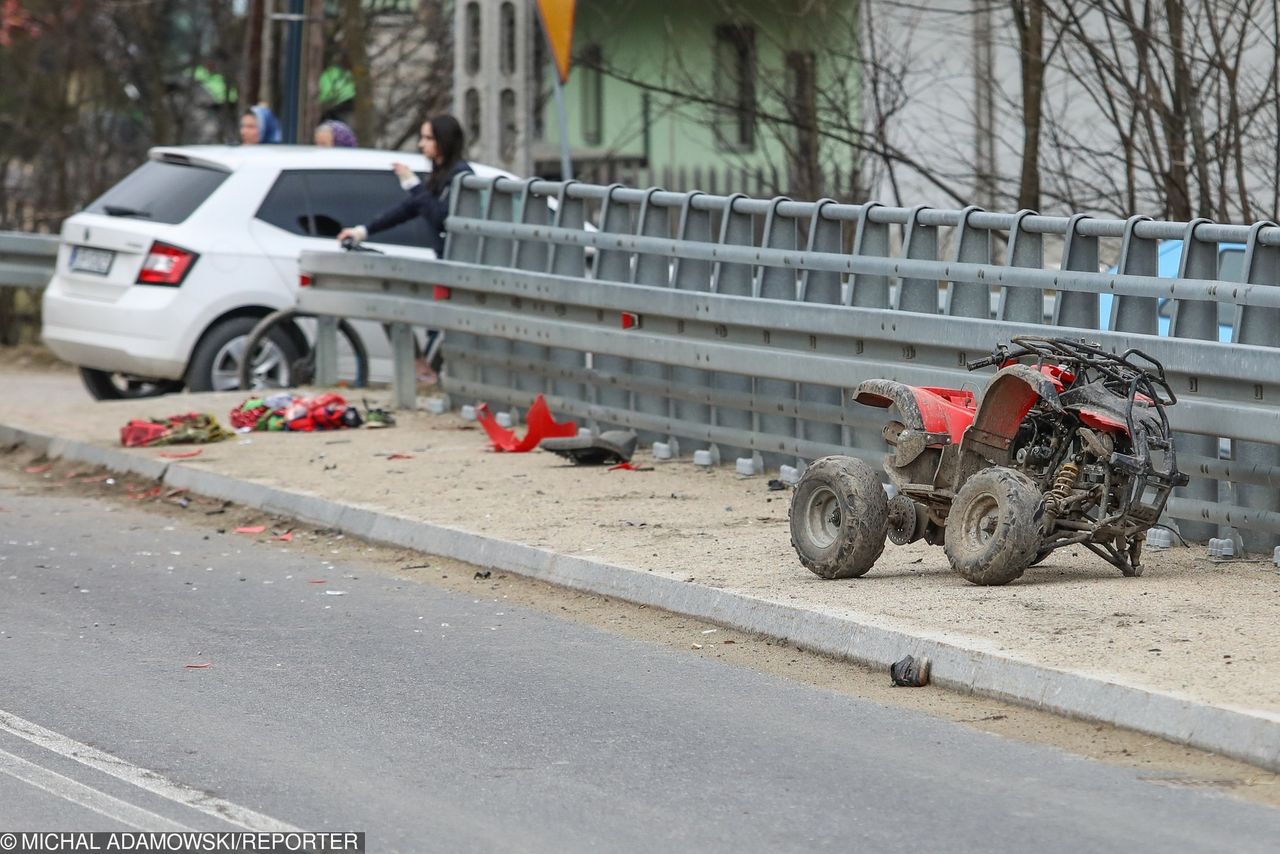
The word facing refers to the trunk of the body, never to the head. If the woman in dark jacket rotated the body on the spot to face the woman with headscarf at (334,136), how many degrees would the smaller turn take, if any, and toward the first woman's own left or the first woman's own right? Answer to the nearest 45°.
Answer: approximately 90° to the first woman's own right

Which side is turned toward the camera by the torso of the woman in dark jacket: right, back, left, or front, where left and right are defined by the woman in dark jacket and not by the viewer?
left

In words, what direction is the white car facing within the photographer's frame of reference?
facing away from the viewer and to the right of the viewer

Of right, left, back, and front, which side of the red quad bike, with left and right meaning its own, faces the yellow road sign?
back

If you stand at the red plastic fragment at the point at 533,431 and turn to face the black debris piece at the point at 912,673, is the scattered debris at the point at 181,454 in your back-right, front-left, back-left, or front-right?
back-right

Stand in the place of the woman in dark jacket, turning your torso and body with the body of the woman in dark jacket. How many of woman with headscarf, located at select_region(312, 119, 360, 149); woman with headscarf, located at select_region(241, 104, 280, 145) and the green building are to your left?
0

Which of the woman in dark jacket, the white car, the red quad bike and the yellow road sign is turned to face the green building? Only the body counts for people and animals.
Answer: the white car

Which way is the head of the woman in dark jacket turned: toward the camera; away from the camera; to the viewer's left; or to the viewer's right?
to the viewer's left

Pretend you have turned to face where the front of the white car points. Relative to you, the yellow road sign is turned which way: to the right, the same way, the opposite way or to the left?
the opposite way

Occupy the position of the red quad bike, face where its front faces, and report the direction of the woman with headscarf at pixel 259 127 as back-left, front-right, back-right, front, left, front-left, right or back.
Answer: back
